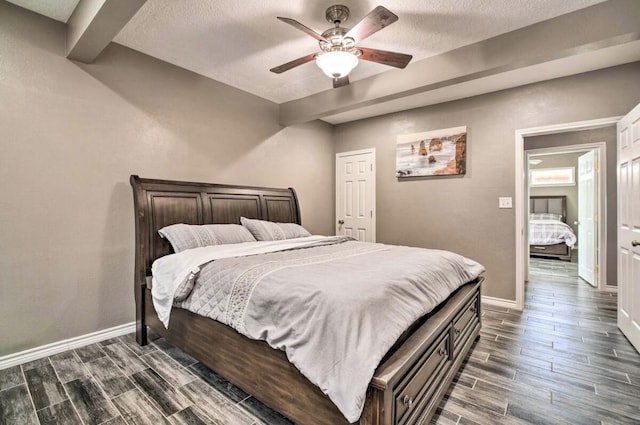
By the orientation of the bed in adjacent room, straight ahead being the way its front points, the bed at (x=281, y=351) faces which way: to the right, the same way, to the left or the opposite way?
to the left

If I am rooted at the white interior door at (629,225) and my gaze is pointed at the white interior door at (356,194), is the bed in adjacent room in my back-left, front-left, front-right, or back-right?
front-right

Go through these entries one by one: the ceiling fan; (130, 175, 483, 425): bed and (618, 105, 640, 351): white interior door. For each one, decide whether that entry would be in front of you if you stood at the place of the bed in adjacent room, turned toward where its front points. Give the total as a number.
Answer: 3

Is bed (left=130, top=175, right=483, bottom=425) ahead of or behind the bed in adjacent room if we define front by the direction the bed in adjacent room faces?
ahead

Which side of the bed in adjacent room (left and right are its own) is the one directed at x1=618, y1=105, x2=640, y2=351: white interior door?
front

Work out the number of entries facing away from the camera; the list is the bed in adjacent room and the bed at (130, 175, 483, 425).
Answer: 0

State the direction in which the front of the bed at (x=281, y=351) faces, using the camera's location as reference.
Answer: facing the viewer and to the right of the viewer

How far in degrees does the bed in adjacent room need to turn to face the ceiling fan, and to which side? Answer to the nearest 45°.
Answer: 0° — it already faces it

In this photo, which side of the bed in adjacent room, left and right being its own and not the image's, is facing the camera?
front

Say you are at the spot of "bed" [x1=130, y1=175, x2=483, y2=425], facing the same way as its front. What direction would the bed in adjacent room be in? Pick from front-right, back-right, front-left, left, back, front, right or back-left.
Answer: left

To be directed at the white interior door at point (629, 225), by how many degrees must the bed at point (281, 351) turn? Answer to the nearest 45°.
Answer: approximately 45° to its left

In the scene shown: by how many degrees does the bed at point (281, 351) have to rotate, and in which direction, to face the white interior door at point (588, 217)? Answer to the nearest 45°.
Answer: approximately 90° to its left

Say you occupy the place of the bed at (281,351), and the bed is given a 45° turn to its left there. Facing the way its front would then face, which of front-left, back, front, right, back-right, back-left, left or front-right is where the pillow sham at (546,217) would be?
front-left

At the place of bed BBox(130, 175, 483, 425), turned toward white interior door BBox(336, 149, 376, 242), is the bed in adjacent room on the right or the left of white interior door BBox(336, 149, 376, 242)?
right

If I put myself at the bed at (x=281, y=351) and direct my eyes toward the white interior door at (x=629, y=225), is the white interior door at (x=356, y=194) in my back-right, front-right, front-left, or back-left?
front-left
